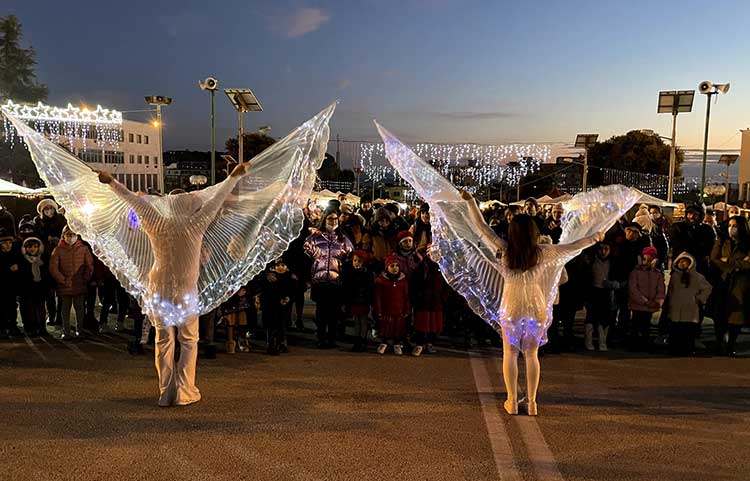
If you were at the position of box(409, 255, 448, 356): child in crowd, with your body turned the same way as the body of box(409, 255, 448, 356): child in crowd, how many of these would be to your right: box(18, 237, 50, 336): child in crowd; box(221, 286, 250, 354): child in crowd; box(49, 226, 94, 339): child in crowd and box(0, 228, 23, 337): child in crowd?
4

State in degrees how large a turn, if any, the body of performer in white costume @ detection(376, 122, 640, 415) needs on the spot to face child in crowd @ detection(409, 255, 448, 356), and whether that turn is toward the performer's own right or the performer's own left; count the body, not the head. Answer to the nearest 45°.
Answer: approximately 45° to the performer's own left

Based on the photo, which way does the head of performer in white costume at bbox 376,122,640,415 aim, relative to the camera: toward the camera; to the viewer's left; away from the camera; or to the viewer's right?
away from the camera

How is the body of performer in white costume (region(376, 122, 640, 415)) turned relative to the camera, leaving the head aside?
away from the camera

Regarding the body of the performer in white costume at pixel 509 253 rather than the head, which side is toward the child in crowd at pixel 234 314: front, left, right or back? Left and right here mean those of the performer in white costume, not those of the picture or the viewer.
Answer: left

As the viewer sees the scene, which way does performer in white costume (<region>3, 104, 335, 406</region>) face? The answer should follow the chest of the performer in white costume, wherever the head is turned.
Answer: away from the camera

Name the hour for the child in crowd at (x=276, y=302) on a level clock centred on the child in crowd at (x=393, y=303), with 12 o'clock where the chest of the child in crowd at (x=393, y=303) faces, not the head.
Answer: the child in crowd at (x=276, y=302) is roughly at 3 o'clock from the child in crowd at (x=393, y=303).

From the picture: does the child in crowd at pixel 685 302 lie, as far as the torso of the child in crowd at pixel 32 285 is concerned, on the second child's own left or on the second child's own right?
on the second child's own left
